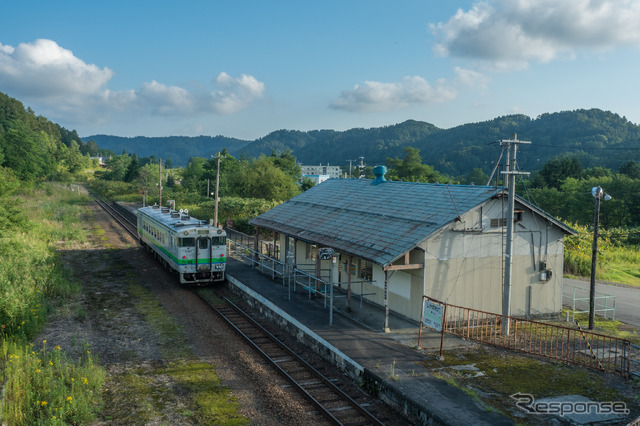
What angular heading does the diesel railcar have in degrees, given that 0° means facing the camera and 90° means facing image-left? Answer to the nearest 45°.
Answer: approximately 315°

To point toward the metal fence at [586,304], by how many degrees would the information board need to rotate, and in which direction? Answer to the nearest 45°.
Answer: approximately 180°

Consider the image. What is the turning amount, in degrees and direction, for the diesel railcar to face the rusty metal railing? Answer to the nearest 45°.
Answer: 0° — it already faces it

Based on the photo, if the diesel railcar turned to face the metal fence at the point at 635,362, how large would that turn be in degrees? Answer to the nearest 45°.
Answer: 0° — it already faces it

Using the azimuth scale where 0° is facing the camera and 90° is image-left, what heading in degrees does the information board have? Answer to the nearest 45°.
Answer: approximately 45°

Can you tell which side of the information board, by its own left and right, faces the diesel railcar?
right
